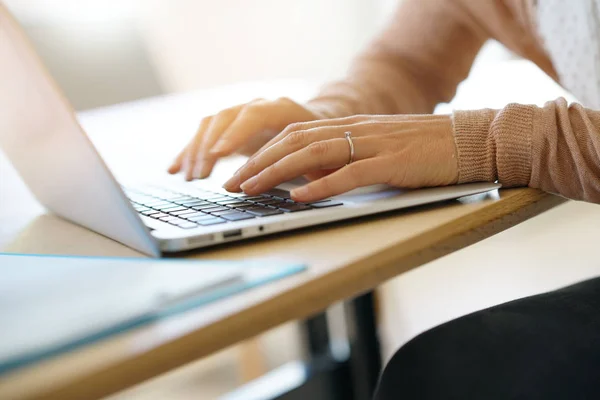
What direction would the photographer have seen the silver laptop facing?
facing away from the viewer and to the right of the viewer
